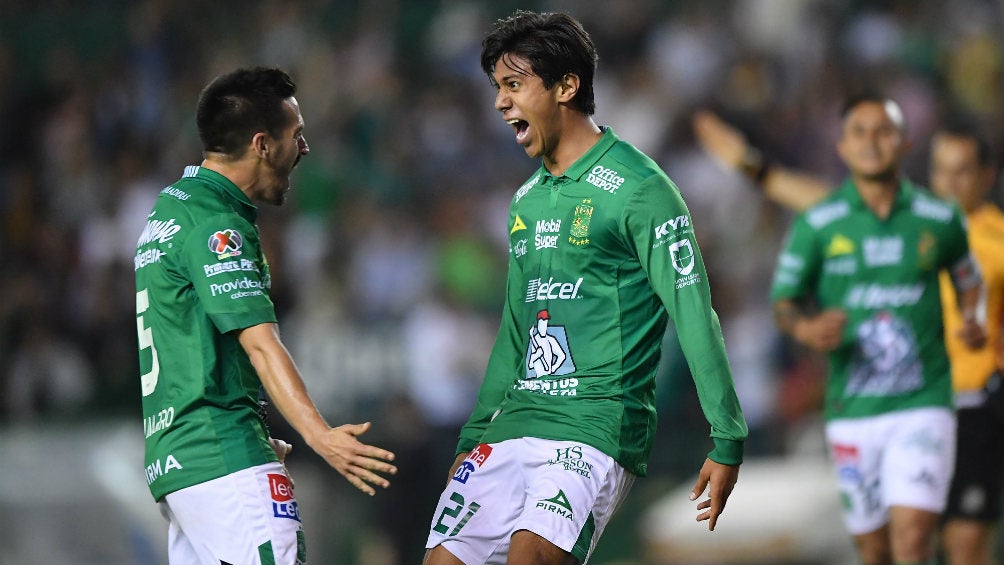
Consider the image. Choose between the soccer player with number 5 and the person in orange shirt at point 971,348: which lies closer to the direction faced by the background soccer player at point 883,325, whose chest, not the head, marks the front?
the soccer player with number 5

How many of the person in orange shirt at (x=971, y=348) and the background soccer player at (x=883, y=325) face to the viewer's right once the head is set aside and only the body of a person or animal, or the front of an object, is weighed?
0

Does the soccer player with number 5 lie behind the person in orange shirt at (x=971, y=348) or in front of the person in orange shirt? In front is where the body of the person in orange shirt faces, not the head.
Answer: in front

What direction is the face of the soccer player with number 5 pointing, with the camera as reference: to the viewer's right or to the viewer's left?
to the viewer's right

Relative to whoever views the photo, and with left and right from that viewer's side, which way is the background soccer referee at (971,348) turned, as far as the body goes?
facing the viewer and to the left of the viewer

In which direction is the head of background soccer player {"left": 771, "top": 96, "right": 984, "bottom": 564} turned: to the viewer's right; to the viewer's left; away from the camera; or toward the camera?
toward the camera

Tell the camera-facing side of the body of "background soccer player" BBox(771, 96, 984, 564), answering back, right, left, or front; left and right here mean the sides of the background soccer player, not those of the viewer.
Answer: front
